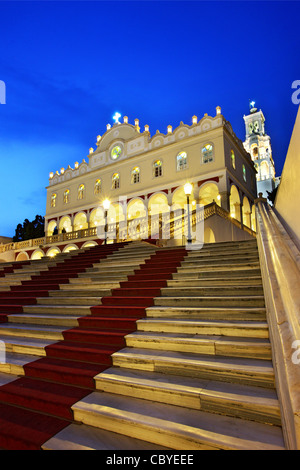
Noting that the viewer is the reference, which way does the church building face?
facing the viewer and to the left of the viewer

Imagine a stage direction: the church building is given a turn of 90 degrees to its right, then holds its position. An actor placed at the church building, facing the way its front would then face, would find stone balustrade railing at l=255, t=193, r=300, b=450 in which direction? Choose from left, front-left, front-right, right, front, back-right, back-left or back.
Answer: back-left

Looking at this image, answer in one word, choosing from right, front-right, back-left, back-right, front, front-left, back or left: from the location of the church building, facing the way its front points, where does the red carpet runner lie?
front-left

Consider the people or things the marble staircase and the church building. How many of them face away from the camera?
0

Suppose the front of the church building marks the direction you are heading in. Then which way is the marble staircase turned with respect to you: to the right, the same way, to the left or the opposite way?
the same way

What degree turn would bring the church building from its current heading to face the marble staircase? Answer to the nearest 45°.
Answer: approximately 45° to its left
